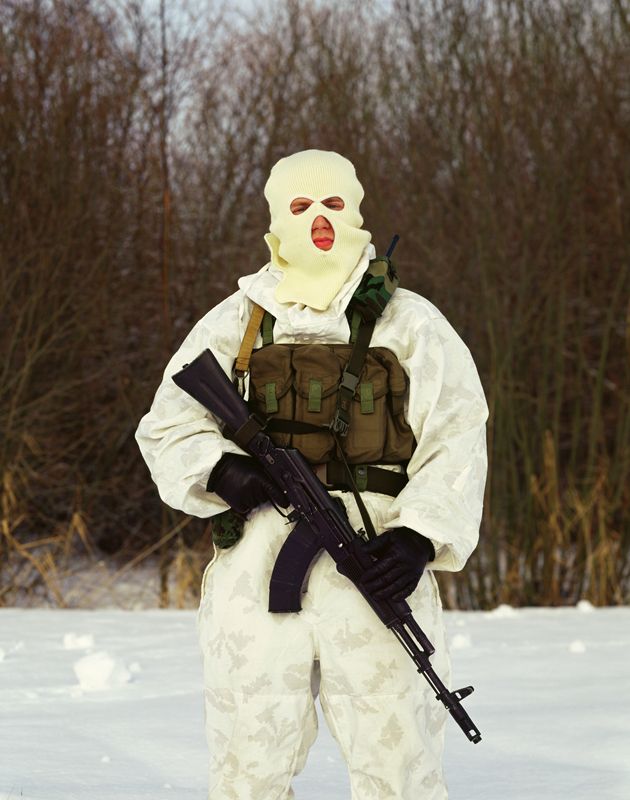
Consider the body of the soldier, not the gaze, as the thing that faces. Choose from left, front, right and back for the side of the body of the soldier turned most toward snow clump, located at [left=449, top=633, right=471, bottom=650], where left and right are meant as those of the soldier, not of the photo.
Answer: back

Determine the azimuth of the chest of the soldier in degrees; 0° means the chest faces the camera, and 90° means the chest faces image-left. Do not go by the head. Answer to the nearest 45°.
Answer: approximately 0°

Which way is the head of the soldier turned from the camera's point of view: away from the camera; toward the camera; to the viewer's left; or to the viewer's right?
toward the camera

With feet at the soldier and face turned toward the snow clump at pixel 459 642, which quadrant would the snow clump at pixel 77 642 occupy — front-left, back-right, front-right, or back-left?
front-left

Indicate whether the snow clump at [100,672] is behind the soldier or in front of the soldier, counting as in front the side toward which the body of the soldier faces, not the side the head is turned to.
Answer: behind

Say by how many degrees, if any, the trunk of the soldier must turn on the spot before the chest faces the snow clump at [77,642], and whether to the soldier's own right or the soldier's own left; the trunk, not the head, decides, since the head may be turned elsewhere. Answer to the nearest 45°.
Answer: approximately 135° to the soldier's own right

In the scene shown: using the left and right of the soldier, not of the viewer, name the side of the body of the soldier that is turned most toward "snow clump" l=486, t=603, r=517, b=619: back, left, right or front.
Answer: back
